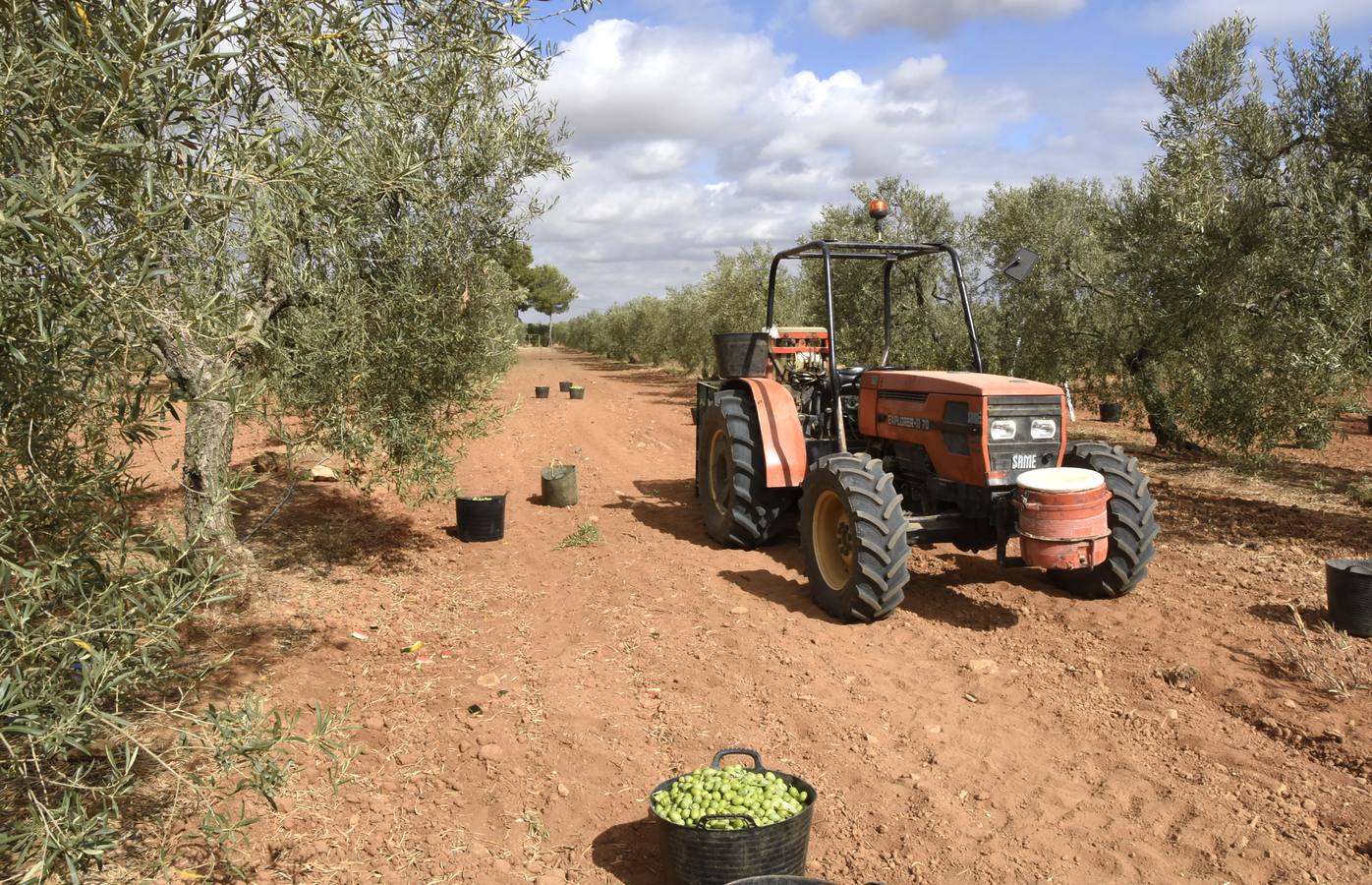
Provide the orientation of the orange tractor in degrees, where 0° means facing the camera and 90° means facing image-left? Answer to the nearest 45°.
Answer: approximately 315°

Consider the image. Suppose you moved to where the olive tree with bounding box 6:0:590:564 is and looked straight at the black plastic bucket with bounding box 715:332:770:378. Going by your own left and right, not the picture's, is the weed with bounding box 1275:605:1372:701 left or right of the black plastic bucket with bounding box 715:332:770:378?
right

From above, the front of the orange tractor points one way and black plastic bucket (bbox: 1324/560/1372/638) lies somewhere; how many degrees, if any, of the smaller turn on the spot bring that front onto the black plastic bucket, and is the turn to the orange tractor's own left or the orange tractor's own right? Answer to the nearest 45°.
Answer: approximately 45° to the orange tractor's own left

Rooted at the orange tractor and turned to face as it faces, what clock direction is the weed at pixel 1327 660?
The weed is roughly at 11 o'clock from the orange tractor.

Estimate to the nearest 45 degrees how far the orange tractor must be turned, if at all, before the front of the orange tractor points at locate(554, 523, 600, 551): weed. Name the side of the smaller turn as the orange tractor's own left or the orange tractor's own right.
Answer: approximately 180°

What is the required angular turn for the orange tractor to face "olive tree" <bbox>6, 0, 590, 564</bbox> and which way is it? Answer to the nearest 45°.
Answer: approximately 90° to its right

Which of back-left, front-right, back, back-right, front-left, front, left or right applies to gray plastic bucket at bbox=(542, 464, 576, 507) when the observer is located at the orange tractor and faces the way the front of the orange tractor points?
back

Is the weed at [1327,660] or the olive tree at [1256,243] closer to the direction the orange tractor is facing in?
the weed

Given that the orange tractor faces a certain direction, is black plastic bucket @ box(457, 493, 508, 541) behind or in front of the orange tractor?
behind

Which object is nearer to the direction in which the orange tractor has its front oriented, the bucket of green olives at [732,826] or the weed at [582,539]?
the bucket of green olives

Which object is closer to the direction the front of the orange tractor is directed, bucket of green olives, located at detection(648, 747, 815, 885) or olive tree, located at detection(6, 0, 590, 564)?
the bucket of green olives

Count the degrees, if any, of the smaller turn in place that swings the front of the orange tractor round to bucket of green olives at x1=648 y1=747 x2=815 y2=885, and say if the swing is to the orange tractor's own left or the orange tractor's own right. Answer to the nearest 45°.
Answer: approximately 45° to the orange tractor's own right

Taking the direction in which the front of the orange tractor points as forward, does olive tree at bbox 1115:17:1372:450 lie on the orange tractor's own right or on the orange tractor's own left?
on the orange tractor's own left

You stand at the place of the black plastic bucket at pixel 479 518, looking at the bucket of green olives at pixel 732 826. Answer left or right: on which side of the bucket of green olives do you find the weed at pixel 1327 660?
left
